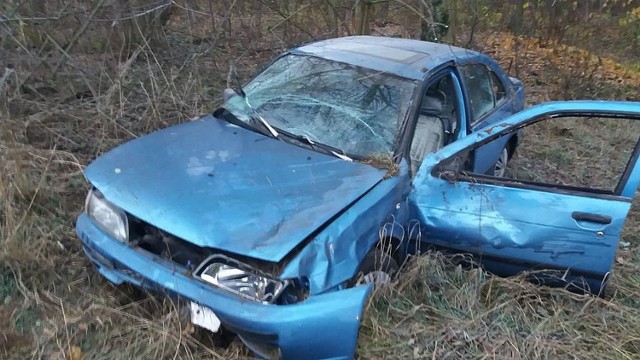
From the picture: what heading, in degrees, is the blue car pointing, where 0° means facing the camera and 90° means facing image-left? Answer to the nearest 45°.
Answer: approximately 45°
